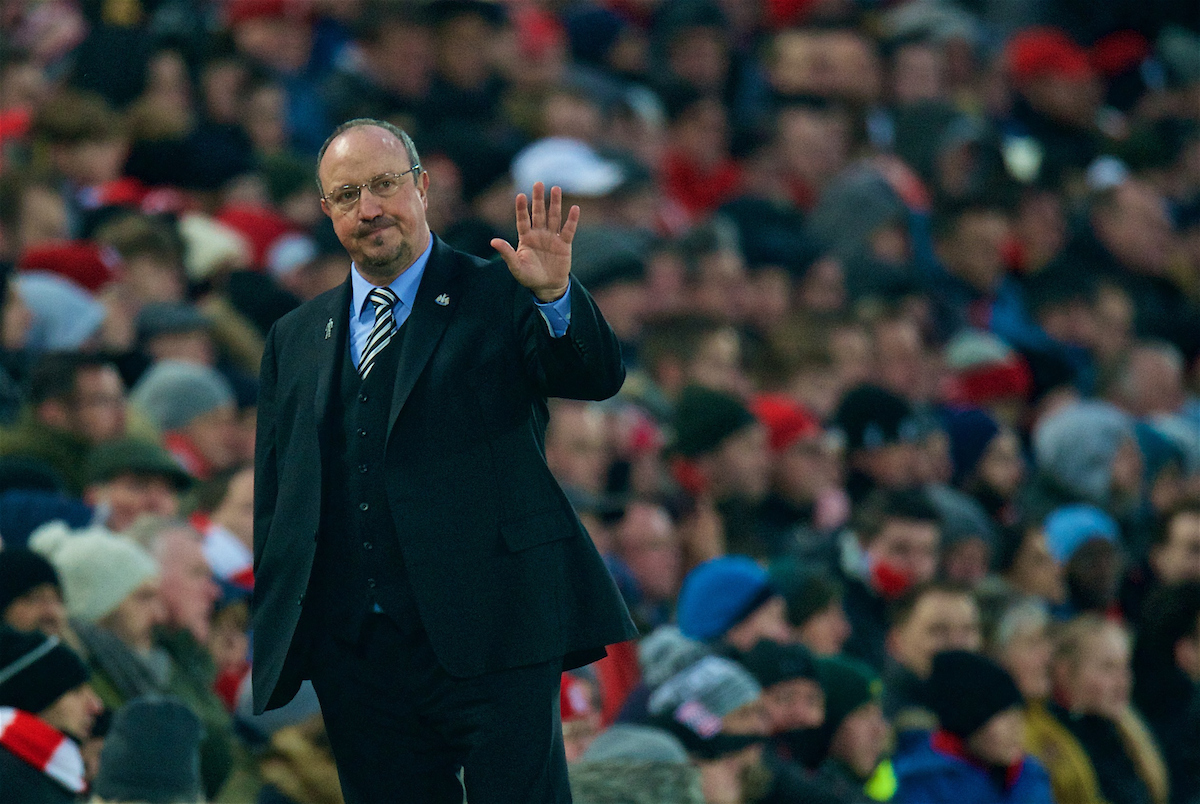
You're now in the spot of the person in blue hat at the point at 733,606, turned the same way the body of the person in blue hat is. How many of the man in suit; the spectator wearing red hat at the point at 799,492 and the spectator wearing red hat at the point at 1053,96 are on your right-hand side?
1

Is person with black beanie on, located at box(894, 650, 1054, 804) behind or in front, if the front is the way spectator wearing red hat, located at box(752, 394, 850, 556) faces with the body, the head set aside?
in front

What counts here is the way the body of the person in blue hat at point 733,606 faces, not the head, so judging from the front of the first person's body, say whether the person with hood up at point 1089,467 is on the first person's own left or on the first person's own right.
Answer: on the first person's own left

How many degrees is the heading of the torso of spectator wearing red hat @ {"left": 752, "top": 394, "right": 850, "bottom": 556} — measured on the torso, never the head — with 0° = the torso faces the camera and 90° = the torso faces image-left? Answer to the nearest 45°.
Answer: approximately 315°

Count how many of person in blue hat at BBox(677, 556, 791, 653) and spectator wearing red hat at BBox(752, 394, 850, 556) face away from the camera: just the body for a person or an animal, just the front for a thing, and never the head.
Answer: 0

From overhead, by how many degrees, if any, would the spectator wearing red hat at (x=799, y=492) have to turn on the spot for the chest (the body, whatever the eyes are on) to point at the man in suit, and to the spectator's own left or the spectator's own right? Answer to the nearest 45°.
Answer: approximately 45° to the spectator's own right

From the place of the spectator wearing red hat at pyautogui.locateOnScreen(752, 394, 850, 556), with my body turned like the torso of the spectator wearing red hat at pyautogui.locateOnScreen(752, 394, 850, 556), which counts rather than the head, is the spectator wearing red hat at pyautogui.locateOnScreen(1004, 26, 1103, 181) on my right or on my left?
on my left
